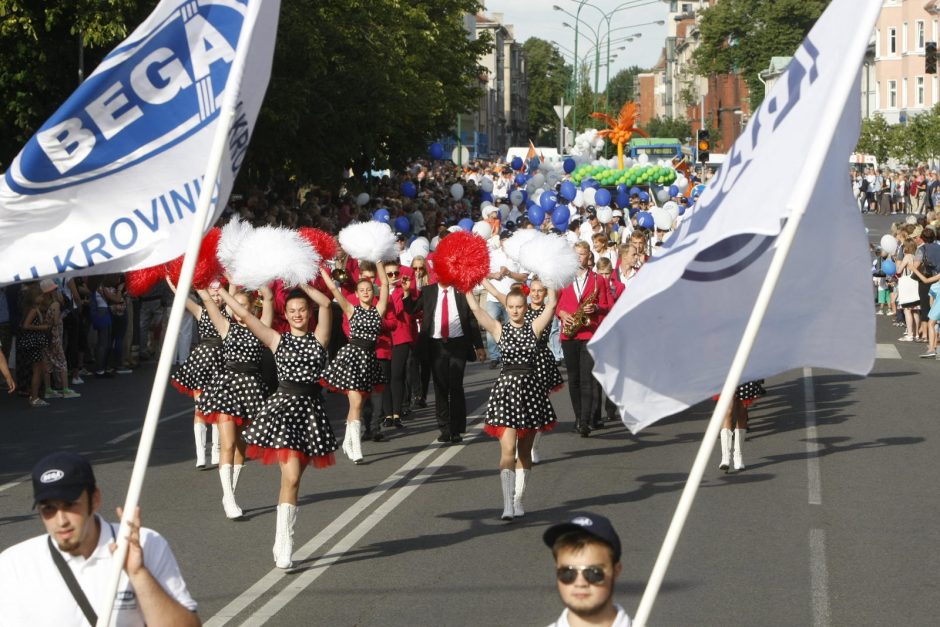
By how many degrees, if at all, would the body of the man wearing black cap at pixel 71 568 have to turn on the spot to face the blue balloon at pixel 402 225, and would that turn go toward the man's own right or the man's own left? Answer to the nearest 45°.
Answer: approximately 180°

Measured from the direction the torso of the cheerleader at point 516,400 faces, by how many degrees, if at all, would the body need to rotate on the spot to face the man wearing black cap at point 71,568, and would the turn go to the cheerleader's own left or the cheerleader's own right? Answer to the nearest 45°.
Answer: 0° — they already face them

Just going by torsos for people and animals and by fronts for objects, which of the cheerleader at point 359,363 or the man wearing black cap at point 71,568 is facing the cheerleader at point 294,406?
the cheerleader at point 359,363

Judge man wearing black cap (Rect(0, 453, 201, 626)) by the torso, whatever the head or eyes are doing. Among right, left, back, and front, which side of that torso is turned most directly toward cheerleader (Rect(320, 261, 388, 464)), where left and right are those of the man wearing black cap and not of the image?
back

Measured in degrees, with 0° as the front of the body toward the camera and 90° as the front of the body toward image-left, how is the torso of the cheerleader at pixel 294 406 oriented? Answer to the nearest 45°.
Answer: approximately 0°

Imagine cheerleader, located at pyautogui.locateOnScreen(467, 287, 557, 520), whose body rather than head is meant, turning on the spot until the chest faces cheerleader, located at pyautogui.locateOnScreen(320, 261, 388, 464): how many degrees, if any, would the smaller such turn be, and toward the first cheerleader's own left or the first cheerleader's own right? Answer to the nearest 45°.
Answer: approximately 135° to the first cheerleader's own right

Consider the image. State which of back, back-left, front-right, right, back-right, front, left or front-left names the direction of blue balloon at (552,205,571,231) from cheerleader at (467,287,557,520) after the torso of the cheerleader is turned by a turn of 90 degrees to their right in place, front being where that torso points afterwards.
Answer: right

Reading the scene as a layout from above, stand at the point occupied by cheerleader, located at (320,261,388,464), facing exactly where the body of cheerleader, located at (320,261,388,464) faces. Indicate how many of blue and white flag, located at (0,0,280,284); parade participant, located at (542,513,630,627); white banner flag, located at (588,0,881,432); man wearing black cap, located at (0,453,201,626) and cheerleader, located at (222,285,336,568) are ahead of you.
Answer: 5

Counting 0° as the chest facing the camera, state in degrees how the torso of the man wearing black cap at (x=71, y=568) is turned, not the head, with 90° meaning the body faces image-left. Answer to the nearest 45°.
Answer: approximately 0°
